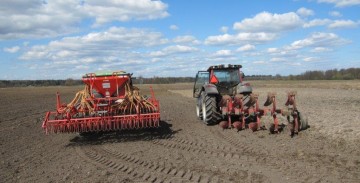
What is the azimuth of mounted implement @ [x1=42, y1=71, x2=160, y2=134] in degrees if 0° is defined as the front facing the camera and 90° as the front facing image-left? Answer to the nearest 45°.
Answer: approximately 180°
